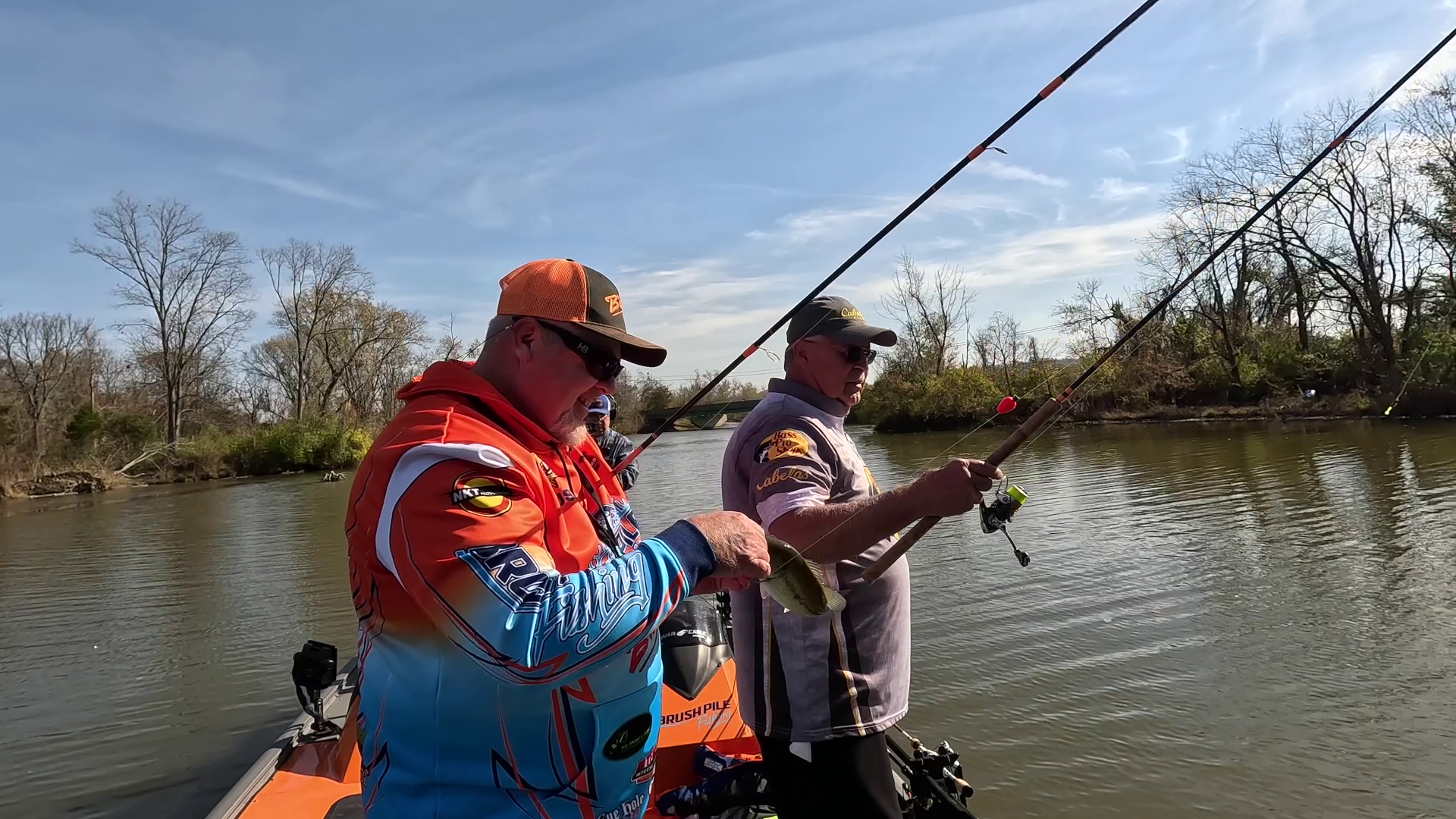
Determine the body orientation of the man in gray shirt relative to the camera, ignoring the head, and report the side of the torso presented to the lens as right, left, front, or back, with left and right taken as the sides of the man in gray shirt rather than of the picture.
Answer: right

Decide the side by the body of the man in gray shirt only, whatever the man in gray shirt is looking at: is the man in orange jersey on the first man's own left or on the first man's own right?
on the first man's own right

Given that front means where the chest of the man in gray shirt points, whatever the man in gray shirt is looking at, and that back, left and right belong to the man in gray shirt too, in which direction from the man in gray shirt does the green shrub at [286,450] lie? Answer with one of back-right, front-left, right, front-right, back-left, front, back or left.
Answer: back-left
